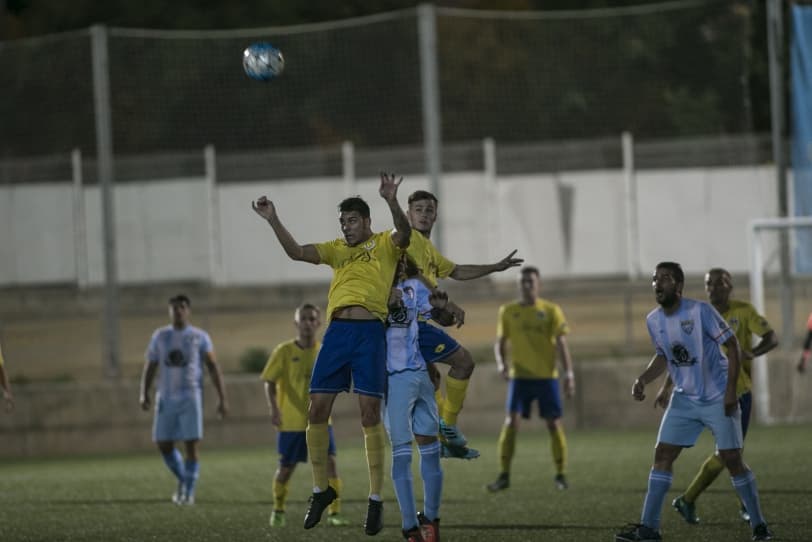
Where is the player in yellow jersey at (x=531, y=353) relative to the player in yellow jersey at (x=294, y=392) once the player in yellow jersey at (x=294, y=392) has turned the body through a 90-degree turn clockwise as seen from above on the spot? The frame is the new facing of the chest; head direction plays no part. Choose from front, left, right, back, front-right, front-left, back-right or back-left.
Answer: back

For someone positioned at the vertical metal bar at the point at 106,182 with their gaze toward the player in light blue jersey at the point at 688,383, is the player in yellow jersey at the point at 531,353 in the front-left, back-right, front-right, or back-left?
front-left

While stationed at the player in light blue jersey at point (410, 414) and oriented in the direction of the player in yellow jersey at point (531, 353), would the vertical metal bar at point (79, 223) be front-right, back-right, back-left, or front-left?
front-left

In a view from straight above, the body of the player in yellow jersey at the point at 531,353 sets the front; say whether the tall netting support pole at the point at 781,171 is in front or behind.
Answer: behind

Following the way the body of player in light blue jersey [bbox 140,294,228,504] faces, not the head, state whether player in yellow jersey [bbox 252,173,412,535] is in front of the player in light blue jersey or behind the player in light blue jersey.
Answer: in front

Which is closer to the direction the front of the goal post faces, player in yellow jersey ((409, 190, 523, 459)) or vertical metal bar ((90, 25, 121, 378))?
the player in yellow jersey

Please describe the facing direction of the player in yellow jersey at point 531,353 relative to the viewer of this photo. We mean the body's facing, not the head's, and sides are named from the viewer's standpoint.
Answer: facing the viewer

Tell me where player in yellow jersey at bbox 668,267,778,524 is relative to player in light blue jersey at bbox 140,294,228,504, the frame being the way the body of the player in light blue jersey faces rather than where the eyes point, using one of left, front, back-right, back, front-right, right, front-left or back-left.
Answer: front-left

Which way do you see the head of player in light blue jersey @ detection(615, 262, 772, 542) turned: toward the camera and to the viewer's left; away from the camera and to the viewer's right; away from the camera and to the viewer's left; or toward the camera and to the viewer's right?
toward the camera and to the viewer's left

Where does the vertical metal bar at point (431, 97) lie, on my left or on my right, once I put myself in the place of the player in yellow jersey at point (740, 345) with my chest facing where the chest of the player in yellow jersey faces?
on my right

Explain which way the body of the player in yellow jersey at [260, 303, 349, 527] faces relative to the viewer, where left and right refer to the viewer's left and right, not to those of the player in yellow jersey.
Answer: facing the viewer and to the right of the viewer
